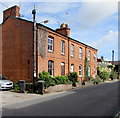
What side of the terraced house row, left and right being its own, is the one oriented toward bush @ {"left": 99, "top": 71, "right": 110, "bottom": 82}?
left

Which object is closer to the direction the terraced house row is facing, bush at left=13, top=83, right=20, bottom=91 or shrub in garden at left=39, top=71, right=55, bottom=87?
the shrub in garden

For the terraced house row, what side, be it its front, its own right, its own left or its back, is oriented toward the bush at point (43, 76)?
front

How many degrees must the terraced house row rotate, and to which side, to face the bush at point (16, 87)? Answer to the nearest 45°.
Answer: approximately 45° to its right

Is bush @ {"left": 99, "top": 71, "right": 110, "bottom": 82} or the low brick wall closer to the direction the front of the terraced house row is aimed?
the low brick wall

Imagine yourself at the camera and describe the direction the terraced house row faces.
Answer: facing the viewer and to the right of the viewer

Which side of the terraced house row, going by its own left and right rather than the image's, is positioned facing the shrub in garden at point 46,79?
front
